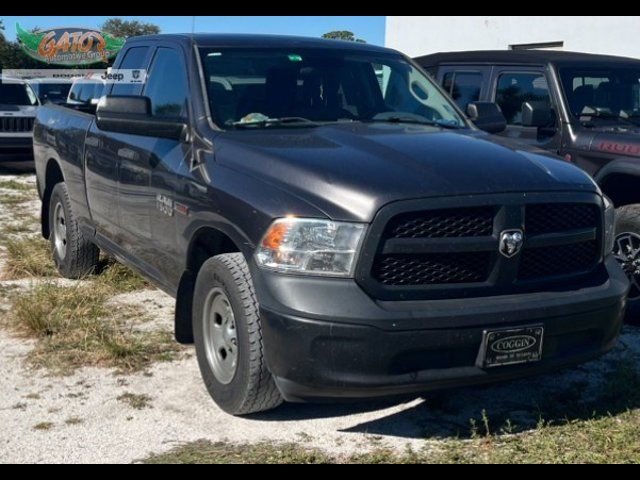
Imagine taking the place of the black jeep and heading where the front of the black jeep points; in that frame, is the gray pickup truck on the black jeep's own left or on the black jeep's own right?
on the black jeep's own right

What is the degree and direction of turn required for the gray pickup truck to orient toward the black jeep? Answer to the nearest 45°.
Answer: approximately 90° to its left

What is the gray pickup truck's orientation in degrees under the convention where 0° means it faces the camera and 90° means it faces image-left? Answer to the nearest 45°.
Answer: approximately 315°
